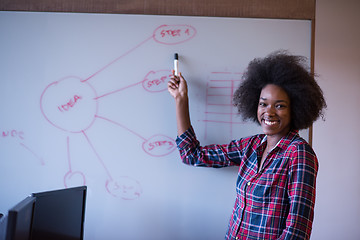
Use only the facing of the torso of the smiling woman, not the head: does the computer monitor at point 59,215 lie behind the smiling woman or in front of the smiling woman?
in front

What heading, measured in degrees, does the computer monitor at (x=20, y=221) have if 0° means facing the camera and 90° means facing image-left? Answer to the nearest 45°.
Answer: approximately 315°

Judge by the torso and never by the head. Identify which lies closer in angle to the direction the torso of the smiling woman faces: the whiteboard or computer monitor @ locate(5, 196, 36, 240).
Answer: the computer monitor

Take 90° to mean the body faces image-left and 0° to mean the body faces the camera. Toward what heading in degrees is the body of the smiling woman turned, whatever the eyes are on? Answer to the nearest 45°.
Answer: approximately 45°

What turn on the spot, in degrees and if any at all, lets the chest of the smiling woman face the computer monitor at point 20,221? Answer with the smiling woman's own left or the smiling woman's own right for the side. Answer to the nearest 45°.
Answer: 0° — they already face it

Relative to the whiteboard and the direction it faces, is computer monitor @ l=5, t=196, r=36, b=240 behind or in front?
in front

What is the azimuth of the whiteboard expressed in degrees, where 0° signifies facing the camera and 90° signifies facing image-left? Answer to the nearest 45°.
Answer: approximately 0°
